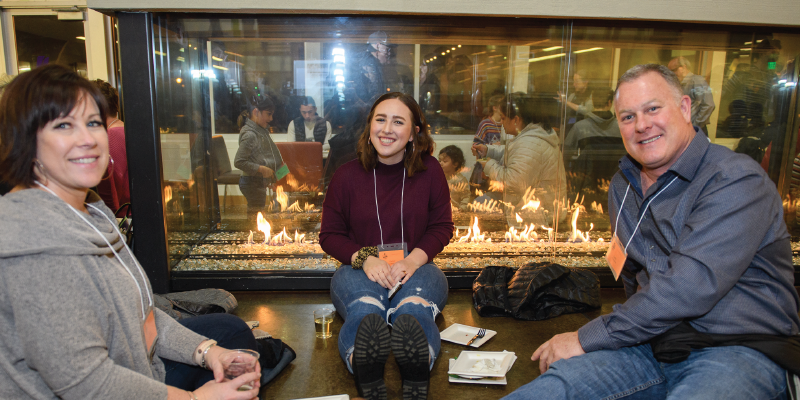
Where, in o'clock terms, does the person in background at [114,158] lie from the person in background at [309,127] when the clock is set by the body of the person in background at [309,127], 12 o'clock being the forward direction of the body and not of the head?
the person in background at [114,158] is roughly at 3 o'clock from the person in background at [309,127].

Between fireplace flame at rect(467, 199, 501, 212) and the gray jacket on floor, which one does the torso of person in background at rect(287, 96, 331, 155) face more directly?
the gray jacket on floor

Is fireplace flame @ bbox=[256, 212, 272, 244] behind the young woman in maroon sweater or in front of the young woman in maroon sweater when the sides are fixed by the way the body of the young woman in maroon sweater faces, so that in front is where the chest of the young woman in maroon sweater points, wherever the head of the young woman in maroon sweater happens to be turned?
behind

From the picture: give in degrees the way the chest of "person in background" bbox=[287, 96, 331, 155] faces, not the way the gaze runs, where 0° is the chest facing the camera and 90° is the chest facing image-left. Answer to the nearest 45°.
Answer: approximately 0°

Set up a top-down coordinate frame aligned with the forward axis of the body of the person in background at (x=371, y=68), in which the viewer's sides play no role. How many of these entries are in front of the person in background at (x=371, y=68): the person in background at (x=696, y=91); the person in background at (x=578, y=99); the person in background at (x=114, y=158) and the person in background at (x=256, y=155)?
2
